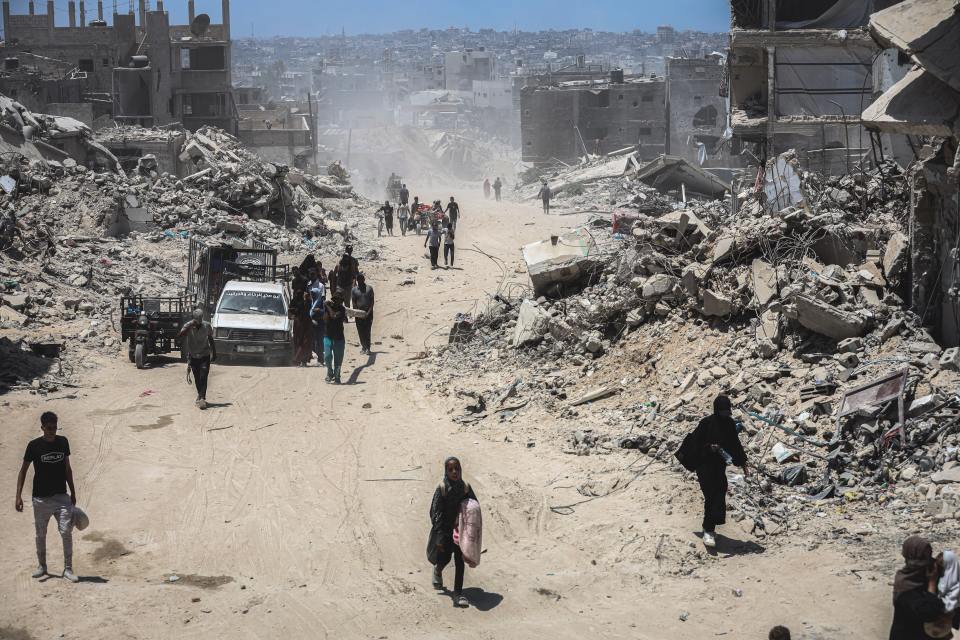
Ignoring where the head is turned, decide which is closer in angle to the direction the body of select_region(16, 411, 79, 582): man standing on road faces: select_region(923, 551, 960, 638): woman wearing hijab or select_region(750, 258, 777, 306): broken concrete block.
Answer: the woman wearing hijab

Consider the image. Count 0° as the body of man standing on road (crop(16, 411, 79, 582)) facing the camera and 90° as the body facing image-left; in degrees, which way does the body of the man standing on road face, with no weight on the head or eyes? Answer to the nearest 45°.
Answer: approximately 0°

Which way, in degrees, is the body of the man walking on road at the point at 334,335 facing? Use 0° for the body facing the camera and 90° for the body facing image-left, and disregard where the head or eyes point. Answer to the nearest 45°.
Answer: approximately 0°

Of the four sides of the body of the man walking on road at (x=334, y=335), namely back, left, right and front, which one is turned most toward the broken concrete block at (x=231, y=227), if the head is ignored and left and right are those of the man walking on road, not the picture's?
back

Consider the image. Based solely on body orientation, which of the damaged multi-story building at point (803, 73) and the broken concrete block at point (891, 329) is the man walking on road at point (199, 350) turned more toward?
the broken concrete block

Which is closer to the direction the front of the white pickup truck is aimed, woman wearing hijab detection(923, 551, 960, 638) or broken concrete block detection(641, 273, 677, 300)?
the woman wearing hijab
